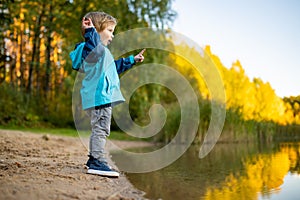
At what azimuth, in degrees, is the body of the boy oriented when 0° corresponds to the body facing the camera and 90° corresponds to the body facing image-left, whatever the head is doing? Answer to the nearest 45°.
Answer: approximately 270°
